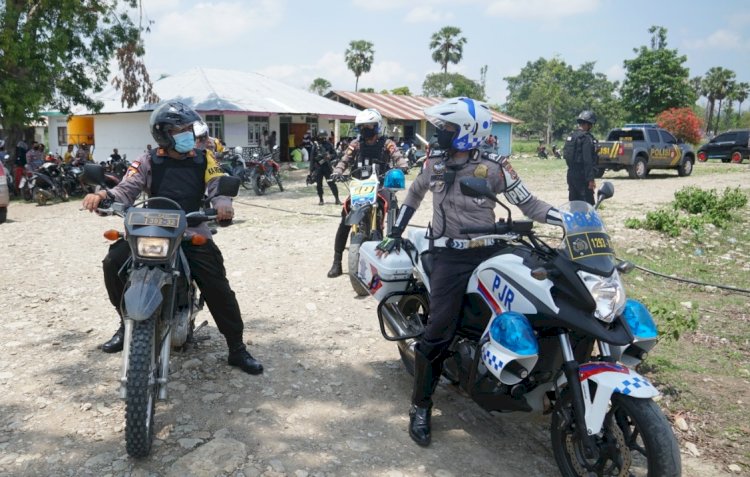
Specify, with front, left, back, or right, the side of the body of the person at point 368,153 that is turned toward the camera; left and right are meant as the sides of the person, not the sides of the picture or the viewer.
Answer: front

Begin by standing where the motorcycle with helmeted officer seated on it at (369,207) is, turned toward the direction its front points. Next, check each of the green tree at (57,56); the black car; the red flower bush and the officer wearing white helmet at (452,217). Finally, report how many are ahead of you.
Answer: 1

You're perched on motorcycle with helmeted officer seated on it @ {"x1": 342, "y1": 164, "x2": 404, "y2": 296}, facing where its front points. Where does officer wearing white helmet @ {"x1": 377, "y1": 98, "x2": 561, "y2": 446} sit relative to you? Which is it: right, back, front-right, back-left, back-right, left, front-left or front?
front

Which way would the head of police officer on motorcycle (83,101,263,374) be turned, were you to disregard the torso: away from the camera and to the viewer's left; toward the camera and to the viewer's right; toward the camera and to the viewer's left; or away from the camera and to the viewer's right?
toward the camera and to the viewer's right

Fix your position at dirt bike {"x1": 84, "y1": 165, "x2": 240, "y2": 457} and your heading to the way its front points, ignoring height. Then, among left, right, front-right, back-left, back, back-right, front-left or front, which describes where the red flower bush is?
back-left

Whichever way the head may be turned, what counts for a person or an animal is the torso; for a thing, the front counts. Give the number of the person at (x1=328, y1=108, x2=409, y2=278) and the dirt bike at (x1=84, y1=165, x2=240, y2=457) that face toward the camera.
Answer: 2

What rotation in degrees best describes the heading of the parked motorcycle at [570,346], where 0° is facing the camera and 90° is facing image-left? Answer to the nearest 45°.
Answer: approximately 315°

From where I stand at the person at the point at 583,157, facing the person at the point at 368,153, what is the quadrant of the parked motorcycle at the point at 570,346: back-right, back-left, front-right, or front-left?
front-left

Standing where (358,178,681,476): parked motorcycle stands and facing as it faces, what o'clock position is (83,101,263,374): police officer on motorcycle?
The police officer on motorcycle is roughly at 5 o'clock from the parked motorcycle.

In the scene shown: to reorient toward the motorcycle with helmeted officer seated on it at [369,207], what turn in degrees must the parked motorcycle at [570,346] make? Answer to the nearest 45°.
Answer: approximately 180°

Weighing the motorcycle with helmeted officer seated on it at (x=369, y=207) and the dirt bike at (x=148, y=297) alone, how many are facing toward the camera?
2

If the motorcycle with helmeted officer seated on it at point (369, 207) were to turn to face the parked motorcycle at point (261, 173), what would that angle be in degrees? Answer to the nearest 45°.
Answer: approximately 180°

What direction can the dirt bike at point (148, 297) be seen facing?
toward the camera

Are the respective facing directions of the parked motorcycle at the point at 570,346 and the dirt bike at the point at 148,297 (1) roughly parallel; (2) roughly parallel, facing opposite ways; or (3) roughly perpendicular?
roughly parallel

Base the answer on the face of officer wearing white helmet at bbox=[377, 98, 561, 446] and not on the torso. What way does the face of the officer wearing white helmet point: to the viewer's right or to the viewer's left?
to the viewer's left

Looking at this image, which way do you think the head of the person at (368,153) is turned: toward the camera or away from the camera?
toward the camera
